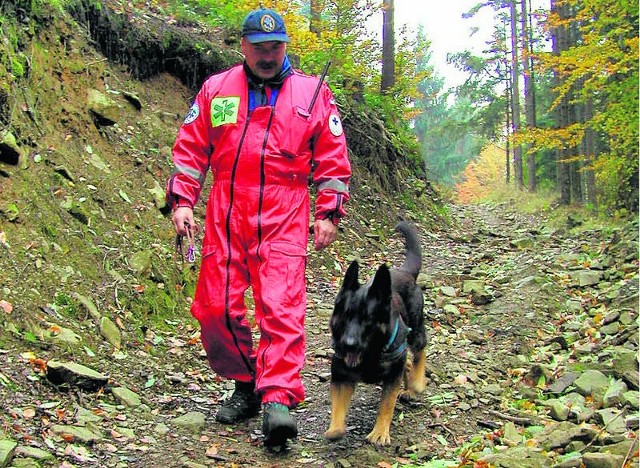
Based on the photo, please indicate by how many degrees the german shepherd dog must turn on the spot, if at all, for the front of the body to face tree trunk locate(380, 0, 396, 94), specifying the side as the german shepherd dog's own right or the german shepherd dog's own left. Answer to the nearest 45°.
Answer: approximately 135° to the german shepherd dog's own right

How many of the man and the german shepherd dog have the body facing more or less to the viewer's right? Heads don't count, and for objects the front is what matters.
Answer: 0

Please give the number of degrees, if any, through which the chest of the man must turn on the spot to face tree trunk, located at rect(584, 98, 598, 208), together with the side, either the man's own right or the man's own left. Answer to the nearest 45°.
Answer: approximately 135° to the man's own left

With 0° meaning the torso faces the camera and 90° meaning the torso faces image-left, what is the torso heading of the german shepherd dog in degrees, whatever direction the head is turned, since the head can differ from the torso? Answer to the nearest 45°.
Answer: approximately 45°

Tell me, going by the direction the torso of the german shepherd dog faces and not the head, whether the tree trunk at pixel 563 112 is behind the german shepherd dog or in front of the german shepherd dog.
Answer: behind

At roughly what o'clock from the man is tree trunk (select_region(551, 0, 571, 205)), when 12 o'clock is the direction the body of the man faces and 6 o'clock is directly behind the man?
The tree trunk is roughly at 7 o'clock from the man.

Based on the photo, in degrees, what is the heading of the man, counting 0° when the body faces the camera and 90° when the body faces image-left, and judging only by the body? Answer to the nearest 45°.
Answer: approximately 0°
